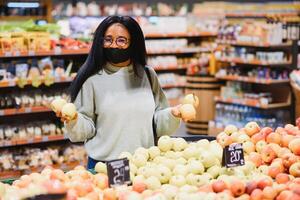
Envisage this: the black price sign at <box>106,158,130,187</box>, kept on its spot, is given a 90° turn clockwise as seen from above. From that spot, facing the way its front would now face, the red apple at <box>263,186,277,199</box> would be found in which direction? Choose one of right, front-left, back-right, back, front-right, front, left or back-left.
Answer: back

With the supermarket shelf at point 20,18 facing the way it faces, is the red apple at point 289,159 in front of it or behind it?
in front

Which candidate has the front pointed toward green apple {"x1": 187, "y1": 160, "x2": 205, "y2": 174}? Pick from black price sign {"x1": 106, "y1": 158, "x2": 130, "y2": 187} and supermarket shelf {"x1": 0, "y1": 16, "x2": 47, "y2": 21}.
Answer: the supermarket shelf

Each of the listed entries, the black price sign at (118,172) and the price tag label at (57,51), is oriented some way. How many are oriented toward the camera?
2

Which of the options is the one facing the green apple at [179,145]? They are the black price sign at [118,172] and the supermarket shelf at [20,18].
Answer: the supermarket shelf

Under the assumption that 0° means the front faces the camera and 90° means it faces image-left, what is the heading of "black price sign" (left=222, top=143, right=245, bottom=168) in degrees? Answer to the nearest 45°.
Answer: approximately 0°

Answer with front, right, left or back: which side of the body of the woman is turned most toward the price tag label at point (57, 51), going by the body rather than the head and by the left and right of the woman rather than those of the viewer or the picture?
back

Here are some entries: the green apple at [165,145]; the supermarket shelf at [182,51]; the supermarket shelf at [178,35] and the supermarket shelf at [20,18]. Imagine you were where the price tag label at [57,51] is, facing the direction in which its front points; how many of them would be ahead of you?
1

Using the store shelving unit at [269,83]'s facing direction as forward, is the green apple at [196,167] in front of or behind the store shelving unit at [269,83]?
in front

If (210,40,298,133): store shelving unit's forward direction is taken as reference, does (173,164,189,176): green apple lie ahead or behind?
ahead
